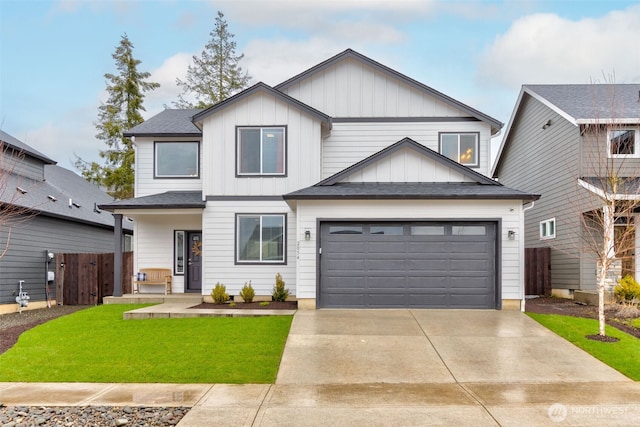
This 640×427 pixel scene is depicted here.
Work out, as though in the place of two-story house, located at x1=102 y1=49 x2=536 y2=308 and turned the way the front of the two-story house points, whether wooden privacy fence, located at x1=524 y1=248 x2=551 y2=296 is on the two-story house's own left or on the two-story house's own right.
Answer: on the two-story house's own left

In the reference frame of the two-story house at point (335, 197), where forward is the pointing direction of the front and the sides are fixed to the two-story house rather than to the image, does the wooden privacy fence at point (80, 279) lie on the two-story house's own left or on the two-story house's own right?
on the two-story house's own right

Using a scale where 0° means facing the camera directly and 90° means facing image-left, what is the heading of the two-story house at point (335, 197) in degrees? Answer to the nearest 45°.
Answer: approximately 0°

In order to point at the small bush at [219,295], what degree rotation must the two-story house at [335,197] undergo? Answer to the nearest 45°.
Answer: approximately 90° to its right

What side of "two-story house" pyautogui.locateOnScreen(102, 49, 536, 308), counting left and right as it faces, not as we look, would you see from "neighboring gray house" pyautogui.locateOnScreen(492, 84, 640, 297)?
left

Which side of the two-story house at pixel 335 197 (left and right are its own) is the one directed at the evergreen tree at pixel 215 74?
back

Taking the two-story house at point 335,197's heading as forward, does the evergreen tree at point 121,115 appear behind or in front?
behind
